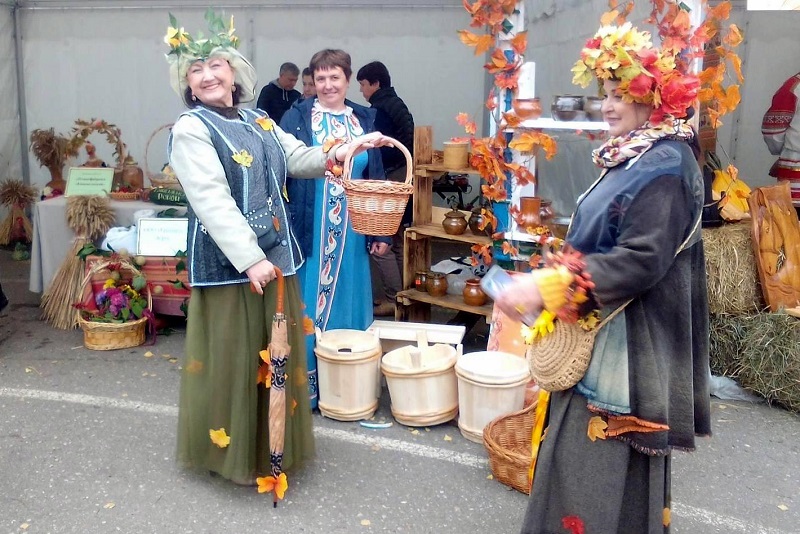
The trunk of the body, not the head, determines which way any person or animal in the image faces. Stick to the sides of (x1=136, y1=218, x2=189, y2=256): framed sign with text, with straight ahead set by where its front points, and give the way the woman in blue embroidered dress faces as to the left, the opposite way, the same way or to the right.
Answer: the same way

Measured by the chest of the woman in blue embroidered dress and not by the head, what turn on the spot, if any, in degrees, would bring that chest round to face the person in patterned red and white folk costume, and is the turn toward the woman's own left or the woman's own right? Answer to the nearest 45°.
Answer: approximately 135° to the woman's own left

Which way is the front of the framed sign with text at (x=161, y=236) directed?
toward the camera

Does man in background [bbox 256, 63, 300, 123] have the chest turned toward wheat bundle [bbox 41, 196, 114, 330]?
no

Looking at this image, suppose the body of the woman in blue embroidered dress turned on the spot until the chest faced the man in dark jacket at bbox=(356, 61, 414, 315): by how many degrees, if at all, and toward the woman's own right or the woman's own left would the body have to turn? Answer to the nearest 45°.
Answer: approximately 180°

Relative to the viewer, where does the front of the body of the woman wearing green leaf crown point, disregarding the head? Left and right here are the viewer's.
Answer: facing the viewer and to the right of the viewer

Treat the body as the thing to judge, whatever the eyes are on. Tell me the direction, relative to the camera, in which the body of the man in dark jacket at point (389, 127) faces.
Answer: to the viewer's left

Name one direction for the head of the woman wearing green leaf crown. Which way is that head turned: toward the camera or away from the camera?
toward the camera

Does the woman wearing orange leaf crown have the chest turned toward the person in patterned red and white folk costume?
no

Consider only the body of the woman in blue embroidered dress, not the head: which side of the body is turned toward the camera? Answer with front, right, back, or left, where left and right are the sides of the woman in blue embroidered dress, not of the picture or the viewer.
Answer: front

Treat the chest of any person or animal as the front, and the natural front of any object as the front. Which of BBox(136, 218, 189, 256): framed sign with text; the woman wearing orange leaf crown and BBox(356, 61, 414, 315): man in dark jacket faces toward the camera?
the framed sign with text

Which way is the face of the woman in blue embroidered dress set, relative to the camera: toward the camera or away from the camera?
toward the camera

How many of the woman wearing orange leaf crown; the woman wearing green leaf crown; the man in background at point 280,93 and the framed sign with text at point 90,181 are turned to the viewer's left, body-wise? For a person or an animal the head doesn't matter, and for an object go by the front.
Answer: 1

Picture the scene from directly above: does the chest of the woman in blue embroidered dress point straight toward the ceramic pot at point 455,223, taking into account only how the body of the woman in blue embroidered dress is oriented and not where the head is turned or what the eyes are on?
no

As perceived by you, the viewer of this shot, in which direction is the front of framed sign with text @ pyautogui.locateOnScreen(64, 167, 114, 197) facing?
facing the viewer

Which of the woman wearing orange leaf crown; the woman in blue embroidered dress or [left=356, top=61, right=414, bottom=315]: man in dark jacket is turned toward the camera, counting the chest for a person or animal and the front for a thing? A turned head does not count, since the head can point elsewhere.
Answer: the woman in blue embroidered dress

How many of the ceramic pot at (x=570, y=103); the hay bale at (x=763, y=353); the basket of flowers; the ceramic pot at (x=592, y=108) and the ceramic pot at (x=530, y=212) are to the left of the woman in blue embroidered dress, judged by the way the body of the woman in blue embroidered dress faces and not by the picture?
4

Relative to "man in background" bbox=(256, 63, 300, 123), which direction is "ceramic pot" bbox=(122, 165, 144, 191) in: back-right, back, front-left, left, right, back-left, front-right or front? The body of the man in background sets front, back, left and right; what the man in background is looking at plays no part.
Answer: right

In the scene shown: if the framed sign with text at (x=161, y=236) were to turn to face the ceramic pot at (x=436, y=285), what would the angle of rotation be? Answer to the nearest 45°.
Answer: approximately 45° to its left

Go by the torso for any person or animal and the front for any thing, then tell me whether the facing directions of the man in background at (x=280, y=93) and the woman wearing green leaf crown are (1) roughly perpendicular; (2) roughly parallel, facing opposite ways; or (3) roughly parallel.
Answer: roughly parallel

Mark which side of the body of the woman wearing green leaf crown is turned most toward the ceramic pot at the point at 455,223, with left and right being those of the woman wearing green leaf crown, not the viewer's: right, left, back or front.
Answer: left
